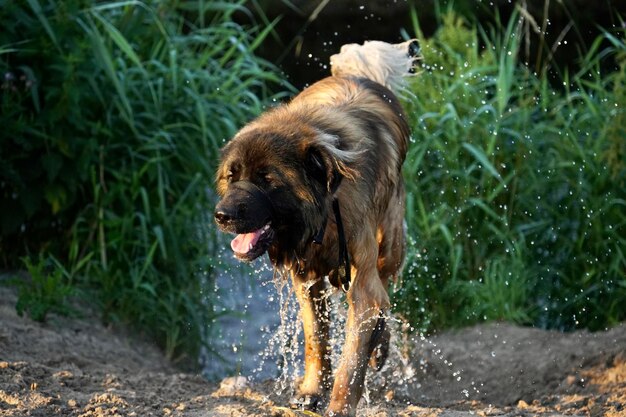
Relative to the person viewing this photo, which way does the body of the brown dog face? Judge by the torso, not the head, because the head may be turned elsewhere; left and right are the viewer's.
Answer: facing the viewer and to the left of the viewer
